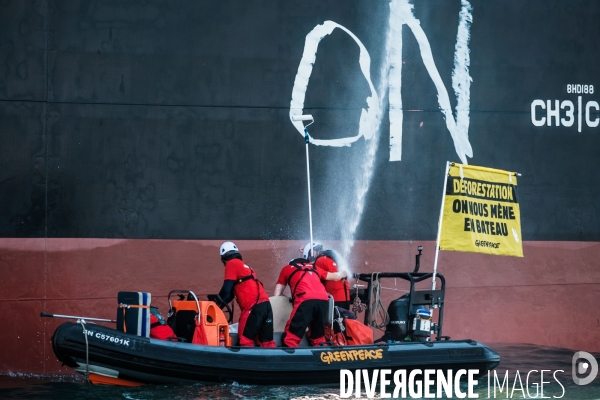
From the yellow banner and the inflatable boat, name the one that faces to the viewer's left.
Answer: the inflatable boat

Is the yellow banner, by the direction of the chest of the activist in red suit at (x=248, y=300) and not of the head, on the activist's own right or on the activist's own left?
on the activist's own right

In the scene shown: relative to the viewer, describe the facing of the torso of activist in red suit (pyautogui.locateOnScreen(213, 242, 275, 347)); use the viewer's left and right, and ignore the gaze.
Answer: facing away from the viewer and to the left of the viewer

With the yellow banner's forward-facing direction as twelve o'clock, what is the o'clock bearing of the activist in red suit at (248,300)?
The activist in red suit is roughly at 2 o'clock from the yellow banner.

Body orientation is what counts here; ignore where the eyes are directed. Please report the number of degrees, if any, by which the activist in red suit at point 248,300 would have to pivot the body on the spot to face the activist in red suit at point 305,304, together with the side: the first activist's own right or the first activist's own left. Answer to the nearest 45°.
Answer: approximately 135° to the first activist's own right

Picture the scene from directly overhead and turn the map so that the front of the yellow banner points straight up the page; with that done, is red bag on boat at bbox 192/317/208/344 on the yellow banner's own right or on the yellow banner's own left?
on the yellow banner's own right

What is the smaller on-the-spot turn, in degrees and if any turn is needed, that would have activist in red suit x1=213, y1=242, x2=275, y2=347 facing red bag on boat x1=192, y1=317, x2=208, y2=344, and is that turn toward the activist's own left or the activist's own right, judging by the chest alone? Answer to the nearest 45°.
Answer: approximately 90° to the activist's own left

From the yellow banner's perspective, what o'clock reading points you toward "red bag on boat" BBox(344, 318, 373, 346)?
The red bag on boat is roughly at 2 o'clock from the yellow banner.

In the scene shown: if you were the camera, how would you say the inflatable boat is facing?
facing to the left of the viewer

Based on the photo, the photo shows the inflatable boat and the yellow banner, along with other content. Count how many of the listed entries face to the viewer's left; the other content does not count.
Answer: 1

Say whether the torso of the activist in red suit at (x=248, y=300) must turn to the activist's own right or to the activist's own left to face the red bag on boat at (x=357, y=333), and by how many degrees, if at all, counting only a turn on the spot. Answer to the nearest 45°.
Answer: approximately 135° to the activist's own right
